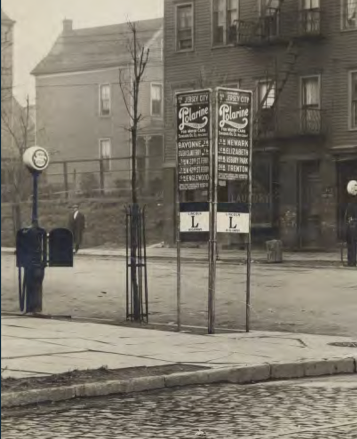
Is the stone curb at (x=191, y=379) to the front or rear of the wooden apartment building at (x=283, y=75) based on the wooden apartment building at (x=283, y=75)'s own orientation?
to the front

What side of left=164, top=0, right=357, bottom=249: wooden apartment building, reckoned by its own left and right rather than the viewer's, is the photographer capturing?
front

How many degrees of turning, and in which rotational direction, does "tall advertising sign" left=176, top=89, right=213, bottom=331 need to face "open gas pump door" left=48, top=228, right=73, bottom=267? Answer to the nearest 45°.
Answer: approximately 135° to its right

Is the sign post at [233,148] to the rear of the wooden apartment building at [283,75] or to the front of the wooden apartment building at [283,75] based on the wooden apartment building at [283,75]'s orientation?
to the front

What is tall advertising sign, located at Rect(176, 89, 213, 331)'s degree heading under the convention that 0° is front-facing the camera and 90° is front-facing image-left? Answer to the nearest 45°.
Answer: approximately 0°

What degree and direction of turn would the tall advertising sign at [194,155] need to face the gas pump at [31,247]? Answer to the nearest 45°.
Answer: approximately 135° to its right

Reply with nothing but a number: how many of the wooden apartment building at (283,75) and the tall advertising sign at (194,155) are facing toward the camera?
2

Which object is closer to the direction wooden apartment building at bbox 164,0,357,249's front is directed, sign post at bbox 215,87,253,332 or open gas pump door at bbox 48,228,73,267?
the sign post

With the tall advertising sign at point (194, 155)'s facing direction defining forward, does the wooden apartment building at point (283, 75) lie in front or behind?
behind

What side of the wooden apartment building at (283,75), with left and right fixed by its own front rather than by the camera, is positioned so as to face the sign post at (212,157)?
front
